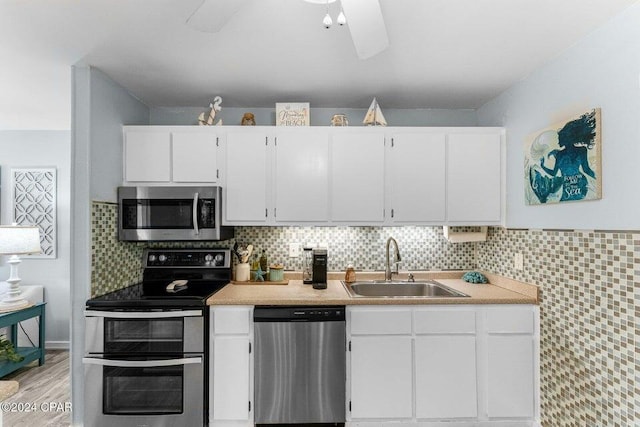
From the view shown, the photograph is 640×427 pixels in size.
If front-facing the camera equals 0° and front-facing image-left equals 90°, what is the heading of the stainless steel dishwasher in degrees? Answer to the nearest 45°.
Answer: approximately 0°

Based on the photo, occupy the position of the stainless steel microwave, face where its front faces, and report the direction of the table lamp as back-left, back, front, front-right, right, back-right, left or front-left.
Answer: back-right

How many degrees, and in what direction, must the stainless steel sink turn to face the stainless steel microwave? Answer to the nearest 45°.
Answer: approximately 45° to its right

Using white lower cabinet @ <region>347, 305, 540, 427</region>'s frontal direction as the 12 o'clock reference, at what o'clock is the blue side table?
The blue side table is roughly at 3 o'clock from the white lower cabinet.

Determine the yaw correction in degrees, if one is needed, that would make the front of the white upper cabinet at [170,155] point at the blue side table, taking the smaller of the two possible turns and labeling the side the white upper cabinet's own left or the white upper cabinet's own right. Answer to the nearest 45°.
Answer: approximately 135° to the white upper cabinet's own right

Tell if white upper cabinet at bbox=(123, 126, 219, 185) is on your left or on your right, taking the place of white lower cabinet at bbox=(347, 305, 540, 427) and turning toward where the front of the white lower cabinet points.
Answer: on your right
